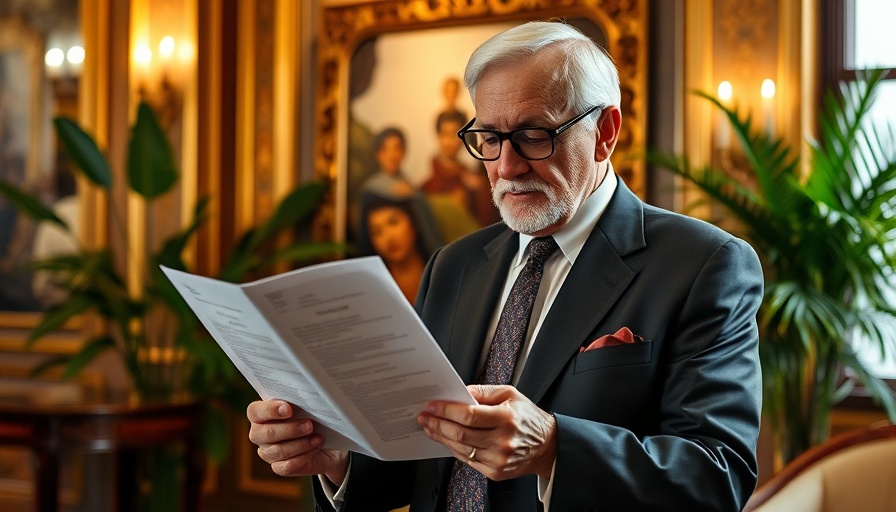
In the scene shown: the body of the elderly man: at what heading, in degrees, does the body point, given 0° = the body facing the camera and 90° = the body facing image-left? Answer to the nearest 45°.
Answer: approximately 45°

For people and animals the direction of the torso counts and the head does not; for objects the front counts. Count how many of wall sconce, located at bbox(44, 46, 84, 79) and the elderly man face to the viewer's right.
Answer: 0

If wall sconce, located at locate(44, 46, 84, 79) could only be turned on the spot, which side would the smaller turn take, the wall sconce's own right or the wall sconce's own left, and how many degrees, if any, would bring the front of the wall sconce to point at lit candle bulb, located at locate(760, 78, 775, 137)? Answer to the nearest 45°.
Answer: approximately 45° to the wall sconce's own left

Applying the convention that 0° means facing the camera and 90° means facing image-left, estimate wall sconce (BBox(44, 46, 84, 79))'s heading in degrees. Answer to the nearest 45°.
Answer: approximately 0°

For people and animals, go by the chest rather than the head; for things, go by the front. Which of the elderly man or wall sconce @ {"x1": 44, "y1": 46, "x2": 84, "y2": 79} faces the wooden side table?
the wall sconce

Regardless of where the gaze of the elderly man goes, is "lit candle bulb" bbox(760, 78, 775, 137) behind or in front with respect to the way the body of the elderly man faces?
behind

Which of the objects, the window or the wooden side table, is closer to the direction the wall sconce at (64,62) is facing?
the wooden side table

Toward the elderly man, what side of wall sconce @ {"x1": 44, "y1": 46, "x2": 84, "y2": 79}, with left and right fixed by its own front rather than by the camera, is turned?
front

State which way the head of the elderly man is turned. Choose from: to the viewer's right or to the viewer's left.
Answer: to the viewer's left
